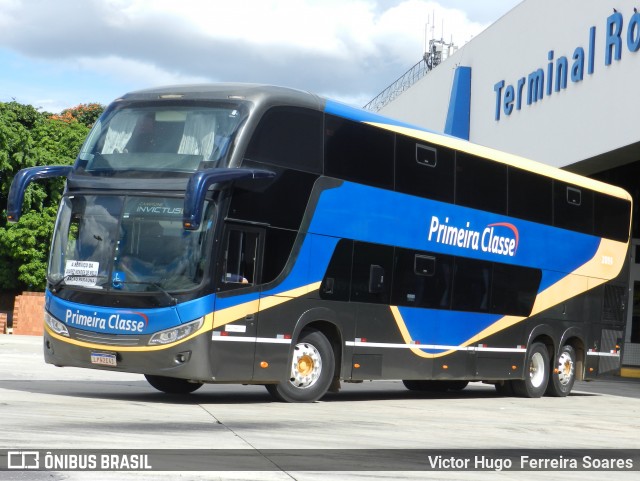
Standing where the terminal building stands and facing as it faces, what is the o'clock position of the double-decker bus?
The double-decker bus is roughly at 11 o'clock from the terminal building.

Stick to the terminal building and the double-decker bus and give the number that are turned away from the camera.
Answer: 0

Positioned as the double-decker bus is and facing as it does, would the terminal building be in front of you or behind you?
behind
